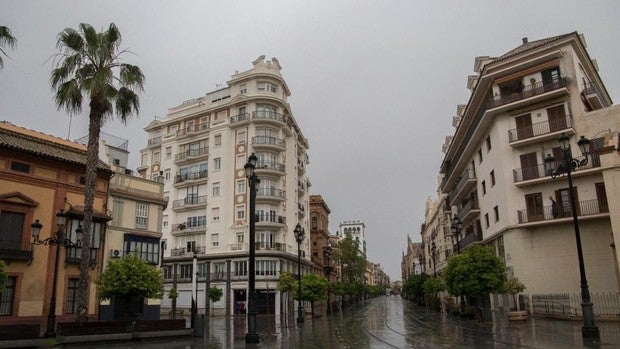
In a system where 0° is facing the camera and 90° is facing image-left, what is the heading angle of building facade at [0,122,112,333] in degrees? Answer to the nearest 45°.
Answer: approximately 315°

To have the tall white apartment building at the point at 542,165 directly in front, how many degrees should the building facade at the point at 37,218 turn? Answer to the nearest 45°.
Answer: approximately 45° to its left

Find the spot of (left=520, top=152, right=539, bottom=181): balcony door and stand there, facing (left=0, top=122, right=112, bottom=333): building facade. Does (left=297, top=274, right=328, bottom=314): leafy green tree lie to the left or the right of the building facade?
right

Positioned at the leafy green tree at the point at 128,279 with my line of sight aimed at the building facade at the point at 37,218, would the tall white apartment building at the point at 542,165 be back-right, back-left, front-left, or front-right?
back-right

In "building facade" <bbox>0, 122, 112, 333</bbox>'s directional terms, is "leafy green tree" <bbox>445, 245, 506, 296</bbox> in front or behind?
in front

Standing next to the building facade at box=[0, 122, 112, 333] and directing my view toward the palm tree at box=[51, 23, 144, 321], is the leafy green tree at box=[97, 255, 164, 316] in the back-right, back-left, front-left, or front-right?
front-left

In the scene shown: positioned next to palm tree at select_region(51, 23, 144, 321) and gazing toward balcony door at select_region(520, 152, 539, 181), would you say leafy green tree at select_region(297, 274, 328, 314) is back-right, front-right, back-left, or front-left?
front-left

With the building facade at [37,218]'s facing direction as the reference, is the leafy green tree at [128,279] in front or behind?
in front

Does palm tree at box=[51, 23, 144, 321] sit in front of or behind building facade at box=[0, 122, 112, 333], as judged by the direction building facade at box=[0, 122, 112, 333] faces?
in front
